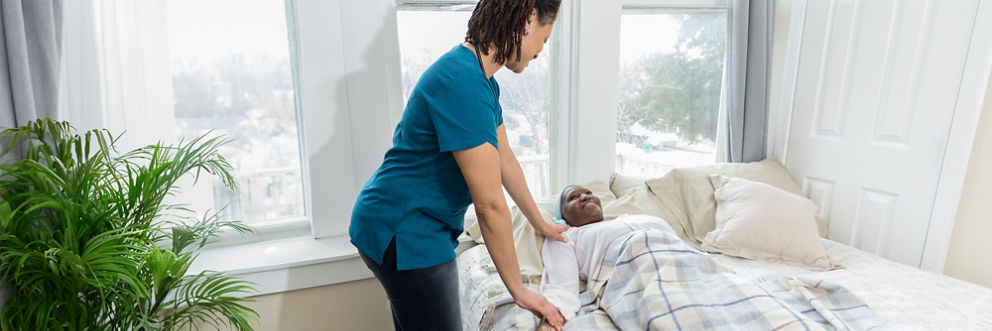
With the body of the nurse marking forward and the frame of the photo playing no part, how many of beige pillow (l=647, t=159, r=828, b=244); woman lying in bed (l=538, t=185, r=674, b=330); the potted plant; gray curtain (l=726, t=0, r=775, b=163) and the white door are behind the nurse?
1

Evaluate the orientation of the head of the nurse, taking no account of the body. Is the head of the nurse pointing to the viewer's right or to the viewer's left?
to the viewer's right

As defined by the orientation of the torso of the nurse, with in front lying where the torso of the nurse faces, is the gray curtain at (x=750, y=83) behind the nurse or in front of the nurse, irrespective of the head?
in front

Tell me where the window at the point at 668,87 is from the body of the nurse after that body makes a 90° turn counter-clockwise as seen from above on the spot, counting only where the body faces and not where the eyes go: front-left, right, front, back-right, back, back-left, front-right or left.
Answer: front-right

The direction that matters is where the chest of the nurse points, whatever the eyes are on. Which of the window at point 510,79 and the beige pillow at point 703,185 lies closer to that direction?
the beige pillow

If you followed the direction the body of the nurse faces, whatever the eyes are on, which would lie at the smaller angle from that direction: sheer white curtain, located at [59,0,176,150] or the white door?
the white door

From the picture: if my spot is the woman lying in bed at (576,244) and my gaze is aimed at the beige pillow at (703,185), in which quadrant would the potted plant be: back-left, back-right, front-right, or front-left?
back-left

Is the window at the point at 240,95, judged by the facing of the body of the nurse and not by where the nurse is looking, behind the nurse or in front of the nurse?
behind

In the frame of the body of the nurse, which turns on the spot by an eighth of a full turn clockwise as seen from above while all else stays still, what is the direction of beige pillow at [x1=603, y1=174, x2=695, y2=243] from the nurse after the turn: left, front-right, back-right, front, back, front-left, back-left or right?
left

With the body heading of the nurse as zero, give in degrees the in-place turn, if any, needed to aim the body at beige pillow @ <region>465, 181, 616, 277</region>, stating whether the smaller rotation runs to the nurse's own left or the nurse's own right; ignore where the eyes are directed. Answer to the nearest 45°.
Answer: approximately 45° to the nurse's own left

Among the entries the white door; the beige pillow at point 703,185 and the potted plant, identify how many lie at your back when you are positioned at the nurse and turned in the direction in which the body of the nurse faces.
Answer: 1

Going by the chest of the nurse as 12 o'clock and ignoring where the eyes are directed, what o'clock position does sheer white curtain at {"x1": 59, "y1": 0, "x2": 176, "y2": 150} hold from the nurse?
The sheer white curtain is roughly at 7 o'clock from the nurse.

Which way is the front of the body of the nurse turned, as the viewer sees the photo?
to the viewer's right

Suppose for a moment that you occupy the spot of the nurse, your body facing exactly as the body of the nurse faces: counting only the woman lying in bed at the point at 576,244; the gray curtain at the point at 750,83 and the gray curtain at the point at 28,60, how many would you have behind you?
1
